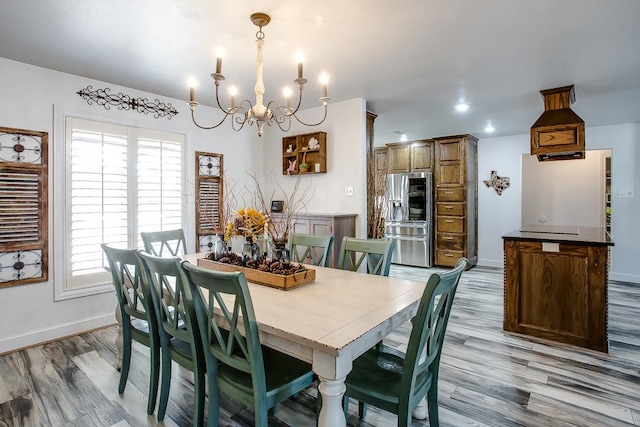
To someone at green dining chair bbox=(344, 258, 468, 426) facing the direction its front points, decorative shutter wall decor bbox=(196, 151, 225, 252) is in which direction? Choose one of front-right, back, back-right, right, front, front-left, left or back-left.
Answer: front

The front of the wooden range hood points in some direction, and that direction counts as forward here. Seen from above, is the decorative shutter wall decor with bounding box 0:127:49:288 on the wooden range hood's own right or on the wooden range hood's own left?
on the wooden range hood's own right

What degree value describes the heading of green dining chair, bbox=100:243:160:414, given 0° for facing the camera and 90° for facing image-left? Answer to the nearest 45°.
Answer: approximately 225°

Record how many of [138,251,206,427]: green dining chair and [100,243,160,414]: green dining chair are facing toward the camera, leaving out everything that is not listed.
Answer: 0

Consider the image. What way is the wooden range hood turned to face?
toward the camera

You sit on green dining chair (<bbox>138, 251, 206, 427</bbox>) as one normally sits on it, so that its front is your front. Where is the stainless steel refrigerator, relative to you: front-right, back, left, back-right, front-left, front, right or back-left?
front

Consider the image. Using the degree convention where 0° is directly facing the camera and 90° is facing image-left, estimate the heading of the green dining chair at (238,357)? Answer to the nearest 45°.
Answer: approximately 225°

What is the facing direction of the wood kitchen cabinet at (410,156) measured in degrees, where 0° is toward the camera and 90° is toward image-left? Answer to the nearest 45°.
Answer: approximately 0°

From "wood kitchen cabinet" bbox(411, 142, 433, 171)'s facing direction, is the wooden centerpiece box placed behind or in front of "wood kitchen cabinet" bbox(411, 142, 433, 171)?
in front

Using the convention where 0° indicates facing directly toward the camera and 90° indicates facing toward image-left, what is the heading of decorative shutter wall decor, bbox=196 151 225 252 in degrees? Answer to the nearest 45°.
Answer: approximately 315°

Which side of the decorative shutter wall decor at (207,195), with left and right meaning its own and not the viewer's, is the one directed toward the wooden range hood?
front

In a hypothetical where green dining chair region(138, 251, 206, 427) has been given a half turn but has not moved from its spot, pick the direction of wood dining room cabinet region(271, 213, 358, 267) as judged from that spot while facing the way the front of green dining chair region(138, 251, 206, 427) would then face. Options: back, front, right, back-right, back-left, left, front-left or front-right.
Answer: back

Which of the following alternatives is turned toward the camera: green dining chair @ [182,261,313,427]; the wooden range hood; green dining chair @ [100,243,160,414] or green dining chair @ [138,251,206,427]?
the wooden range hood

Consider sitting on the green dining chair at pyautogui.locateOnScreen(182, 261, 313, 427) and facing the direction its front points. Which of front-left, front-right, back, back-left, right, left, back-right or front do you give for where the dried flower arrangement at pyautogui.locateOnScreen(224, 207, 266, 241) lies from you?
front-left

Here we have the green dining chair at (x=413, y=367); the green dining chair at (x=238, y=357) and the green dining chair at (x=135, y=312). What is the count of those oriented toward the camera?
0

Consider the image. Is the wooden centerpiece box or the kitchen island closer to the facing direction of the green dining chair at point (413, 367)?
the wooden centerpiece box

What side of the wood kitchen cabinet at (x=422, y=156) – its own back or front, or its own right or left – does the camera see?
front

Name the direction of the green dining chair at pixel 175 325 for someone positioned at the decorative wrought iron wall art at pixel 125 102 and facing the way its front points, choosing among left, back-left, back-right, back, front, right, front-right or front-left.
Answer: front-right
